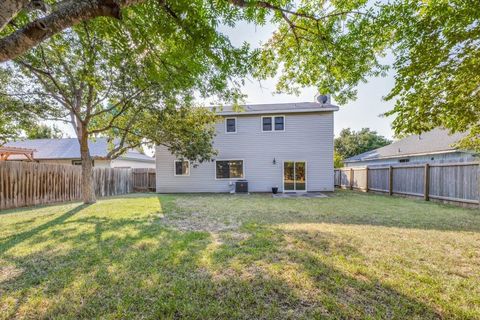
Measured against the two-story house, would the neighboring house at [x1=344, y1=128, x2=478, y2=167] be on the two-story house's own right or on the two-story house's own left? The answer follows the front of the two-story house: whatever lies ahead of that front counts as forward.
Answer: on the two-story house's own right

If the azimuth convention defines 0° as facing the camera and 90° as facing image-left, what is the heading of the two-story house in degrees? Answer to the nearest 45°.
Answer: approximately 180°

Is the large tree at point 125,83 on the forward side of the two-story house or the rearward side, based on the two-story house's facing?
on the rearward side

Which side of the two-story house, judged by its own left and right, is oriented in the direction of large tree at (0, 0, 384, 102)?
back

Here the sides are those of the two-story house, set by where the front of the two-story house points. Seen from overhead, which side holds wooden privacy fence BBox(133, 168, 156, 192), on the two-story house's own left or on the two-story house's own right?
on the two-story house's own left

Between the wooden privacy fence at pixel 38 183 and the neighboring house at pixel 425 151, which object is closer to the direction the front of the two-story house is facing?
the neighboring house
